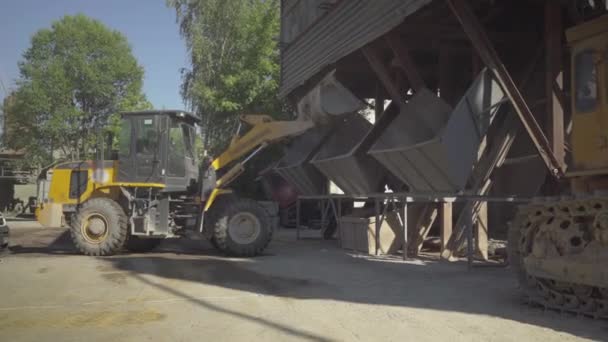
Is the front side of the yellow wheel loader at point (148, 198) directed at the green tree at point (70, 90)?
no

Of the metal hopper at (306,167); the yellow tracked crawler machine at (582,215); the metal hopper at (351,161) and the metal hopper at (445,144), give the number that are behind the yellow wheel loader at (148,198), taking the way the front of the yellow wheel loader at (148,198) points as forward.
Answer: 0

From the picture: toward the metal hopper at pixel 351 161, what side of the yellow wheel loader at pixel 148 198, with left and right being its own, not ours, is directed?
front

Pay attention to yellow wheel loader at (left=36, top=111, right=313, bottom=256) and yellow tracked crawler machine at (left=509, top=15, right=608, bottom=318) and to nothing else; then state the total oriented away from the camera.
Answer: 0

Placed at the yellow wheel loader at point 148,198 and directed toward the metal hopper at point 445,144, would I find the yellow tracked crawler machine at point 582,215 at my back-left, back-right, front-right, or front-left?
front-right

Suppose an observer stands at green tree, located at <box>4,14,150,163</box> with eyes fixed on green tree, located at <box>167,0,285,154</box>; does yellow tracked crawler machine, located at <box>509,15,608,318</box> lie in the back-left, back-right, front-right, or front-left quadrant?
front-right

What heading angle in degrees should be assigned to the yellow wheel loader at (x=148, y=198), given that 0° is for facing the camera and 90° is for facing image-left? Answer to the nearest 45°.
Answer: approximately 270°

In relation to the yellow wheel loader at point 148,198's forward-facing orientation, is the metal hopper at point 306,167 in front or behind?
in front

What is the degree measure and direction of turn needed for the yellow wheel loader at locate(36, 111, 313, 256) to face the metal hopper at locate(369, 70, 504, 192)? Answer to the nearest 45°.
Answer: approximately 45° to its right

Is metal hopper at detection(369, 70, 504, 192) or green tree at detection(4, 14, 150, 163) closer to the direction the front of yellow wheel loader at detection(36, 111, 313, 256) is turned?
the metal hopper

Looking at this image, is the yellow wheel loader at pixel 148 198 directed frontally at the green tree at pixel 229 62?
no
